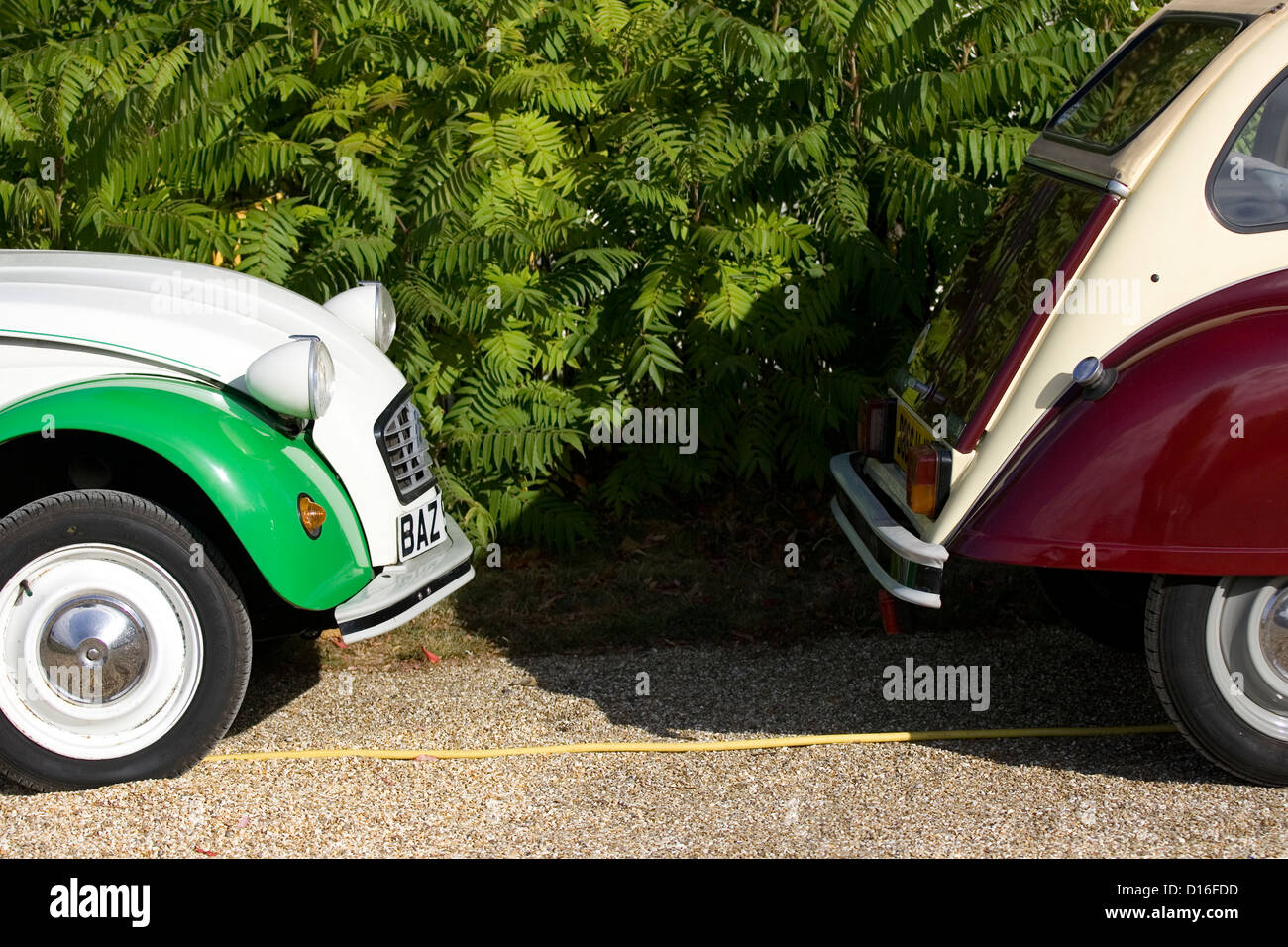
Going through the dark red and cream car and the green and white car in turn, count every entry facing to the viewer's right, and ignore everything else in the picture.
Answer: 2

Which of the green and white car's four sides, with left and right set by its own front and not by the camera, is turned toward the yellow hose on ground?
front

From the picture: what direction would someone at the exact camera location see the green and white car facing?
facing to the right of the viewer

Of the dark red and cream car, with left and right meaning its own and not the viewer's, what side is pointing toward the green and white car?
back

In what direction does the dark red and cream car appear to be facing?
to the viewer's right

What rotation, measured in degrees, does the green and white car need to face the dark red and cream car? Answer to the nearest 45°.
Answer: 0° — it already faces it
